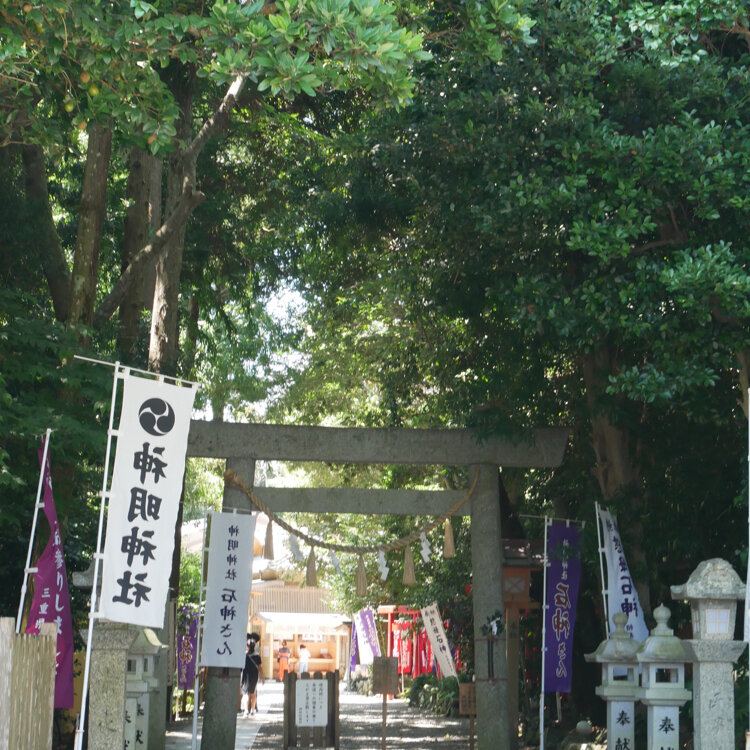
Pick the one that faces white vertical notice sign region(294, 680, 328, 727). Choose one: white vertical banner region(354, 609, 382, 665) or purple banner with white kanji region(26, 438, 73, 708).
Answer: white vertical banner region(354, 609, 382, 665)

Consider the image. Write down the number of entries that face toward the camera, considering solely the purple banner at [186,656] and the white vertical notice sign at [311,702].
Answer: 2

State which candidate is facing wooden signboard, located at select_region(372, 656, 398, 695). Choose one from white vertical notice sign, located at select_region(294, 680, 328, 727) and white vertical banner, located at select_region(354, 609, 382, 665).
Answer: white vertical banner, located at select_region(354, 609, 382, 665)

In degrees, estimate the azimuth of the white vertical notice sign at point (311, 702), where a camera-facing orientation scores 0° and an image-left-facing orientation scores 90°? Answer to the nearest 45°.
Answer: approximately 0°
